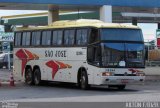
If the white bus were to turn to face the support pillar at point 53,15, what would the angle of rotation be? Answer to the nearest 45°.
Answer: approximately 135° to its left

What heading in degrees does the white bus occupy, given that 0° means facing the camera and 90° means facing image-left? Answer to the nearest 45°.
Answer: approximately 315°

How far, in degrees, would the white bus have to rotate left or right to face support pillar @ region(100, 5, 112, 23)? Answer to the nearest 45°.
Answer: approximately 135° to its left

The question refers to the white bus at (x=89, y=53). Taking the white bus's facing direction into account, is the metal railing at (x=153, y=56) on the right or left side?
on its left
